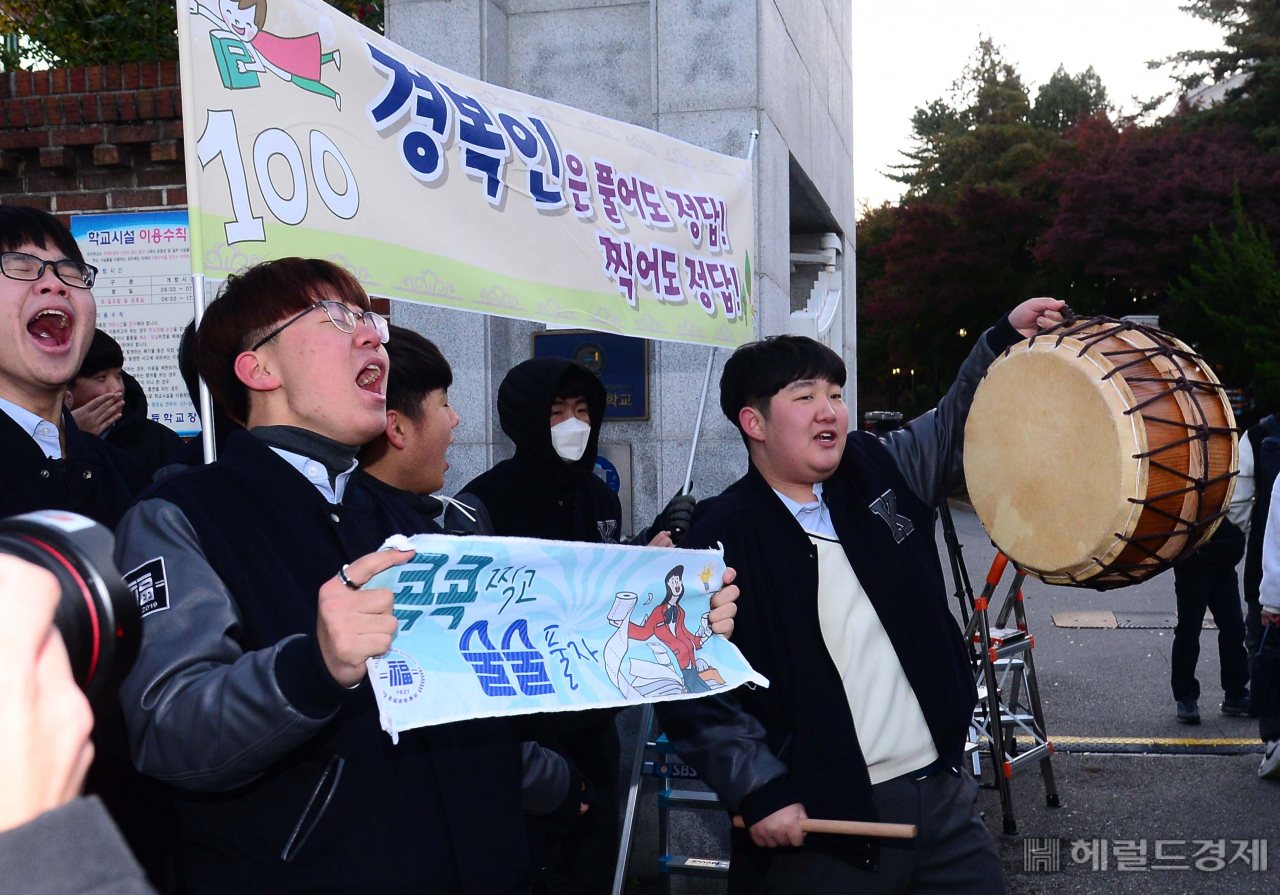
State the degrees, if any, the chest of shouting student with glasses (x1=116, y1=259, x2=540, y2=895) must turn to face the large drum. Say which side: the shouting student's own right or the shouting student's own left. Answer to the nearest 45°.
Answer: approximately 45° to the shouting student's own left

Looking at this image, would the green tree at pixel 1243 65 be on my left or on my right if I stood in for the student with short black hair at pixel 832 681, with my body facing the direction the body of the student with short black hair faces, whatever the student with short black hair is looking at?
on my left

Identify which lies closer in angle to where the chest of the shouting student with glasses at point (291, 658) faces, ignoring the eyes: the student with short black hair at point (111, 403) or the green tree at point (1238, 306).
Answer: the green tree

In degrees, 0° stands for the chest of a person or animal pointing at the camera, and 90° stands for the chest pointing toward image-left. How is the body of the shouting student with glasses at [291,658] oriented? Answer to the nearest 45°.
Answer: approximately 315°

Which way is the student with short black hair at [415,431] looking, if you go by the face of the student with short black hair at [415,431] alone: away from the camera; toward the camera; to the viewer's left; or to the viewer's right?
to the viewer's right

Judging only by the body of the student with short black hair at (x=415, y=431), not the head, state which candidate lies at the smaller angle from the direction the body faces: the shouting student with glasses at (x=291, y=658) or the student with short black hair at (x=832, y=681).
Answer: the student with short black hair

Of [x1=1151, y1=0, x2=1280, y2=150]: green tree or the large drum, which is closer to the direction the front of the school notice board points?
the large drum

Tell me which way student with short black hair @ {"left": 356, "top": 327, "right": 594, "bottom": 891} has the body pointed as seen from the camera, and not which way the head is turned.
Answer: to the viewer's right

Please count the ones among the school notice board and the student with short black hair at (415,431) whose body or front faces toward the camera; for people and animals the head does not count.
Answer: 1

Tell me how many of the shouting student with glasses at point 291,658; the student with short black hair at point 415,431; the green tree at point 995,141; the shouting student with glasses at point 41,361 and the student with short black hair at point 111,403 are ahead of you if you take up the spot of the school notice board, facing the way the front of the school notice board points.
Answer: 4
